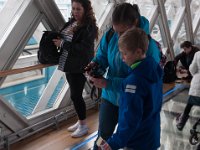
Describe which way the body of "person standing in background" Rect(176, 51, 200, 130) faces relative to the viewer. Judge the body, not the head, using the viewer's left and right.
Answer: facing to the right of the viewer

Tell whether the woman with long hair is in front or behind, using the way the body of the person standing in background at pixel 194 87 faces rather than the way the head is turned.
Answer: behind

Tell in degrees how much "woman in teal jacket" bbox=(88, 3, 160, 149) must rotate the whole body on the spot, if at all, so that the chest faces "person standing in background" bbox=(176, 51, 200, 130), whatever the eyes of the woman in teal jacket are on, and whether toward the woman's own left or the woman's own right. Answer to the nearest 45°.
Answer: approximately 180°

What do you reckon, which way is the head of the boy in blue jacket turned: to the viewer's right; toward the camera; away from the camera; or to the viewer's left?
to the viewer's left

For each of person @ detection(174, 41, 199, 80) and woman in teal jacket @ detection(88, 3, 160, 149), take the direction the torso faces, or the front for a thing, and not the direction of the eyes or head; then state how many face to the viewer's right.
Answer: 0
